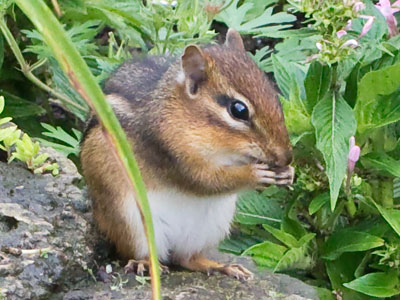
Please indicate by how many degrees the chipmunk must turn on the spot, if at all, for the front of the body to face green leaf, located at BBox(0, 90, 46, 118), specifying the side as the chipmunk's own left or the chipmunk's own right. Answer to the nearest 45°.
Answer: approximately 180°

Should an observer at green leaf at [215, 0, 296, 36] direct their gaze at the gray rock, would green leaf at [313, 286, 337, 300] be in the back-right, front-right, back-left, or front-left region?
front-left

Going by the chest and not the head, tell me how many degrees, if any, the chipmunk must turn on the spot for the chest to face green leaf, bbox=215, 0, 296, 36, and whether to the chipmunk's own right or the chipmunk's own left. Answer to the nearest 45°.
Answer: approximately 135° to the chipmunk's own left

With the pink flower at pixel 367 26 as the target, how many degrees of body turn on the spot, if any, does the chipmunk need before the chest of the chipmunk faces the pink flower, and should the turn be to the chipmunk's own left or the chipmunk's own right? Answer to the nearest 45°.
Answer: approximately 90° to the chipmunk's own left
